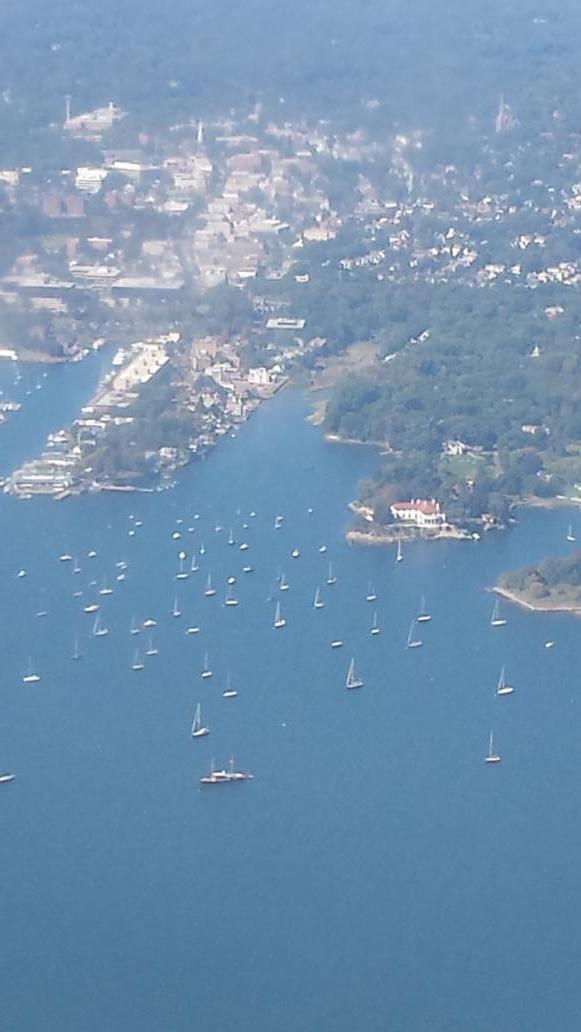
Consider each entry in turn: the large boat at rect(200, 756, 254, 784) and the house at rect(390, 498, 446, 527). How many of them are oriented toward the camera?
1

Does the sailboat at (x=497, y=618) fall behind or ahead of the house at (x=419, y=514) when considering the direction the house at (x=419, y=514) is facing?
ahead

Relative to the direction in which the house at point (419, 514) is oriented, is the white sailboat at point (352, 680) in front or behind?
in front

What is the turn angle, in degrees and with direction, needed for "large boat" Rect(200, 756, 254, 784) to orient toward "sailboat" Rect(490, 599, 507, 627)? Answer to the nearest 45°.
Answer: approximately 45° to its left

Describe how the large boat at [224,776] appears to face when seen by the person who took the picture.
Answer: facing to the right of the viewer

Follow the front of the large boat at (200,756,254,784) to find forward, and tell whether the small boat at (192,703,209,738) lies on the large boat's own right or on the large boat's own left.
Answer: on the large boat's own left

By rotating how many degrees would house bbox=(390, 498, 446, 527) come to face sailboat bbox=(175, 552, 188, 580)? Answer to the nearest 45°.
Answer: approximately 45° to its right

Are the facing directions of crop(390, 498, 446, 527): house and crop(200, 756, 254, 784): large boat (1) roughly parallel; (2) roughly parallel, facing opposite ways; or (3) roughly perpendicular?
roughly perpendicular

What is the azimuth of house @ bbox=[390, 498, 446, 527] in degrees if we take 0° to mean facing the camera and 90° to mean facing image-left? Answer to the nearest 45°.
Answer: approximately 0°

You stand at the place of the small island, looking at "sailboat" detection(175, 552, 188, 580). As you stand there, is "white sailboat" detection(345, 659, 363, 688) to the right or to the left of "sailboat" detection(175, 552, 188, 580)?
left

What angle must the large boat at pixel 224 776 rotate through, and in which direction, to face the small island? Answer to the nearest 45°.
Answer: approximately 45° to its left

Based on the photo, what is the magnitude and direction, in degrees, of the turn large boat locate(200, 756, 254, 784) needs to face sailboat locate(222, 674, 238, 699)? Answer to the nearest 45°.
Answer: approximately 90° to its left

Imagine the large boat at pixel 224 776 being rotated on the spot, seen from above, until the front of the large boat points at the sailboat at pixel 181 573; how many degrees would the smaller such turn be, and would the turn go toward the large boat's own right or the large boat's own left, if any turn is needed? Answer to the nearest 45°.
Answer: approximately 90° to the large boat's own left

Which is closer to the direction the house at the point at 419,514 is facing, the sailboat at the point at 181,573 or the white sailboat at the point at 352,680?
the white sailboat

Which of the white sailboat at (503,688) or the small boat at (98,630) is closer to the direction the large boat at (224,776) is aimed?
the white sailboat

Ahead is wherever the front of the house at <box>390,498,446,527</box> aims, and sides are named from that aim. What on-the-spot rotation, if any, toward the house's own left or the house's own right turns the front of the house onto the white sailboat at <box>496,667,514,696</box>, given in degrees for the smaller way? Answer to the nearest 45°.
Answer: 0° — it already faces it

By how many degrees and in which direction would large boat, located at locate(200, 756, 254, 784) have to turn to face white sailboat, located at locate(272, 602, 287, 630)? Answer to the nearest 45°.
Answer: approximately 90° to its left
